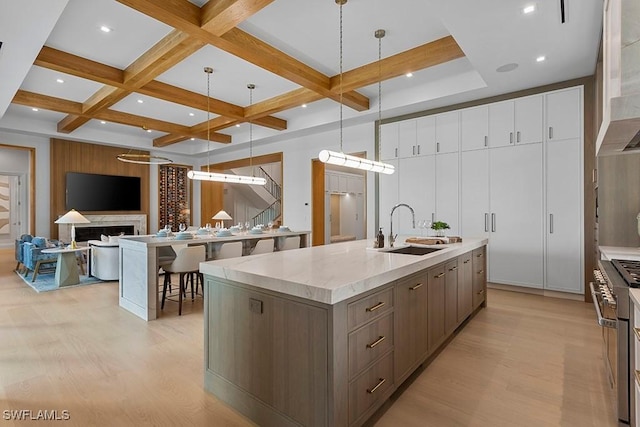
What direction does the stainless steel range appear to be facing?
to the viewer's left

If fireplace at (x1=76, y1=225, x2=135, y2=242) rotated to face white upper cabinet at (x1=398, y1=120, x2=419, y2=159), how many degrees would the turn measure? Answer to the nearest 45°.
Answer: approximately 45° to its left

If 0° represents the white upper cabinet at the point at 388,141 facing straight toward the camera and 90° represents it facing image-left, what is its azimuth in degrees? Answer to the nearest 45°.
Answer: approximately 45°

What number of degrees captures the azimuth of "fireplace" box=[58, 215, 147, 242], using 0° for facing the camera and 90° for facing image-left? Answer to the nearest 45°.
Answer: approximately 0°

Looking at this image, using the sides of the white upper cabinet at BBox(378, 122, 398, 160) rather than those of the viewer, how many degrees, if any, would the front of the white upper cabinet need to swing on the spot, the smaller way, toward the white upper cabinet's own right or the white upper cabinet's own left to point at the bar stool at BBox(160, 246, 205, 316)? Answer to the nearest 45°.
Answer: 0° — it already faces it

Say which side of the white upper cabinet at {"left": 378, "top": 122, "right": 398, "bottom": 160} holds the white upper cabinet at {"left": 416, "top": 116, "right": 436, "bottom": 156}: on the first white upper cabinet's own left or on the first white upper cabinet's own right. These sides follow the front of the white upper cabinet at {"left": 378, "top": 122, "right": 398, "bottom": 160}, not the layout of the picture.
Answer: on the first white upper cabinet's own left

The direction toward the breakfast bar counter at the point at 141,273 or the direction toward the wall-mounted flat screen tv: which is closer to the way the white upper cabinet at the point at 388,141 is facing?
the breakfast bar counter

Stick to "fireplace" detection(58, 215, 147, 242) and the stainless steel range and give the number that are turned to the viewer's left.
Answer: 1

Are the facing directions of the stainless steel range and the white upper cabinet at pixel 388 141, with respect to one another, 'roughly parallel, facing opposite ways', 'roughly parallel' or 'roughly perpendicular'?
roughly perpendicular
